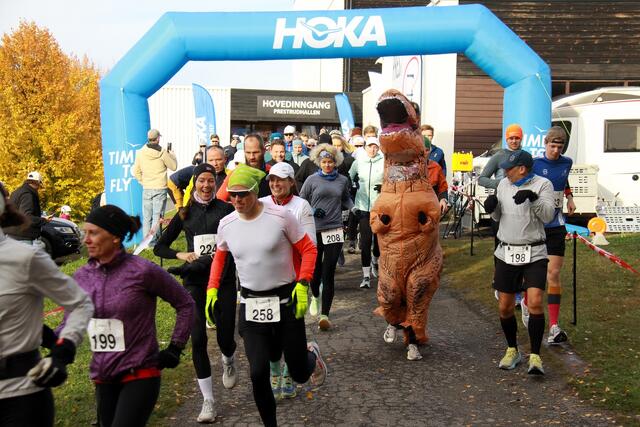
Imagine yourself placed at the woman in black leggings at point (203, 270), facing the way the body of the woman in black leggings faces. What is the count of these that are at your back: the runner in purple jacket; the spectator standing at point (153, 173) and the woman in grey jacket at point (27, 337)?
1

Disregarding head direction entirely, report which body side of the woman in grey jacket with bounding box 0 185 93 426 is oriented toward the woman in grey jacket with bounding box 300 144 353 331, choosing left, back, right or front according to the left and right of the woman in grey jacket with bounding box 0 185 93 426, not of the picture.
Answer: back

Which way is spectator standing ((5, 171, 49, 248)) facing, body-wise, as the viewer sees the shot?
to the viewer's right

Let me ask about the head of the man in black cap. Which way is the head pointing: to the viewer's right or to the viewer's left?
to the viewer's left

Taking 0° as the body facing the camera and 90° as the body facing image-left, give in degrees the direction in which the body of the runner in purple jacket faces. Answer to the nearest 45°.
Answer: approximately 45°

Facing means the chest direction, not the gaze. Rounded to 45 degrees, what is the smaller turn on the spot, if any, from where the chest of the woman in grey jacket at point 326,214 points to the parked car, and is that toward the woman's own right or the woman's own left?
approximately 135° to the woman's own right

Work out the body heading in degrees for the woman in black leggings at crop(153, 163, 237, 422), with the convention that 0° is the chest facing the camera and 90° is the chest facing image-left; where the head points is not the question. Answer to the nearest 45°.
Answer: approximately 0°
